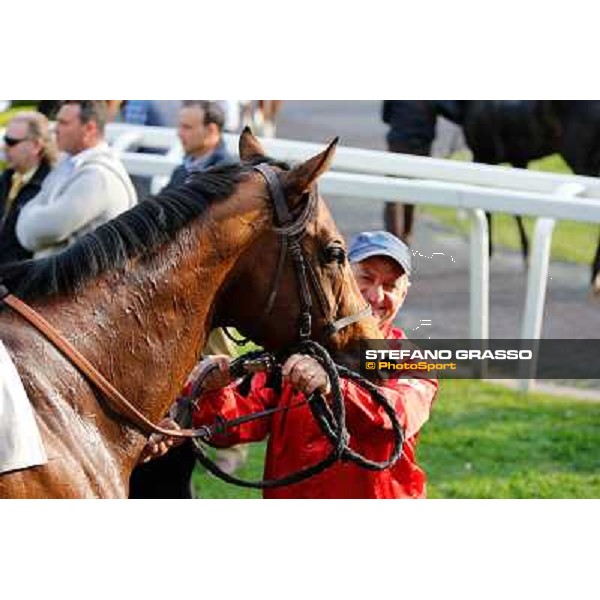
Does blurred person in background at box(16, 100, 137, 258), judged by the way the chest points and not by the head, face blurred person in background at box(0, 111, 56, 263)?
no

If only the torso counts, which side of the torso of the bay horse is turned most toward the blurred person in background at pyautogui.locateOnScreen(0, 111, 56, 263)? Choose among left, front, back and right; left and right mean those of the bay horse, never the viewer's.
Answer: left

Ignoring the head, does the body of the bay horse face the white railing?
no

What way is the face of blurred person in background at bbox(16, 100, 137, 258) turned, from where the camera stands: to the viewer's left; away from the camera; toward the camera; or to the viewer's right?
to the viewer's left

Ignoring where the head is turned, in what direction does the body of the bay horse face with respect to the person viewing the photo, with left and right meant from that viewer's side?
facing to the right of the viewer

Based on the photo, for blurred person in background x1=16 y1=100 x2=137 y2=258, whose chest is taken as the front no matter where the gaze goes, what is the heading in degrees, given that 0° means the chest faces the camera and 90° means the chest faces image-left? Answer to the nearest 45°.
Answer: approximately 90°

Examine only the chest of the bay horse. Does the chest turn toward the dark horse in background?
no

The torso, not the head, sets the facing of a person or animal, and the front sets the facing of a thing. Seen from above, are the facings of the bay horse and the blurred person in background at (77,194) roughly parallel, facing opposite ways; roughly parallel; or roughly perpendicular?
roughly parallel, facing opposite ways

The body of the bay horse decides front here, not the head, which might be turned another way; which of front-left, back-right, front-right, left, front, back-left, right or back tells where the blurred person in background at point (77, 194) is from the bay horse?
left

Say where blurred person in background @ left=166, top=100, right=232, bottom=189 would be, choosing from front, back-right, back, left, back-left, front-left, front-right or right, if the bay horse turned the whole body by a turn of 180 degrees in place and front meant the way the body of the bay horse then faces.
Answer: right

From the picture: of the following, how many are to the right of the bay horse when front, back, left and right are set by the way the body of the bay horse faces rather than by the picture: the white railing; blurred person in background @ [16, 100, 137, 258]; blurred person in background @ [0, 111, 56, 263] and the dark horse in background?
0

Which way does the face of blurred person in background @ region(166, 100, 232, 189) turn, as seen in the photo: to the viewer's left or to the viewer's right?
to the viewer's left

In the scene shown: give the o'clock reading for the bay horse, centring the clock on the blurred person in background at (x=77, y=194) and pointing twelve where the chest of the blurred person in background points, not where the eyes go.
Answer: The bay horse is roughly at 9 o'clock from the blurred person in background.

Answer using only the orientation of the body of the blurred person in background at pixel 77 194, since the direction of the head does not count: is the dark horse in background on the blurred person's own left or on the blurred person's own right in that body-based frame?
on the blurred person's own right
